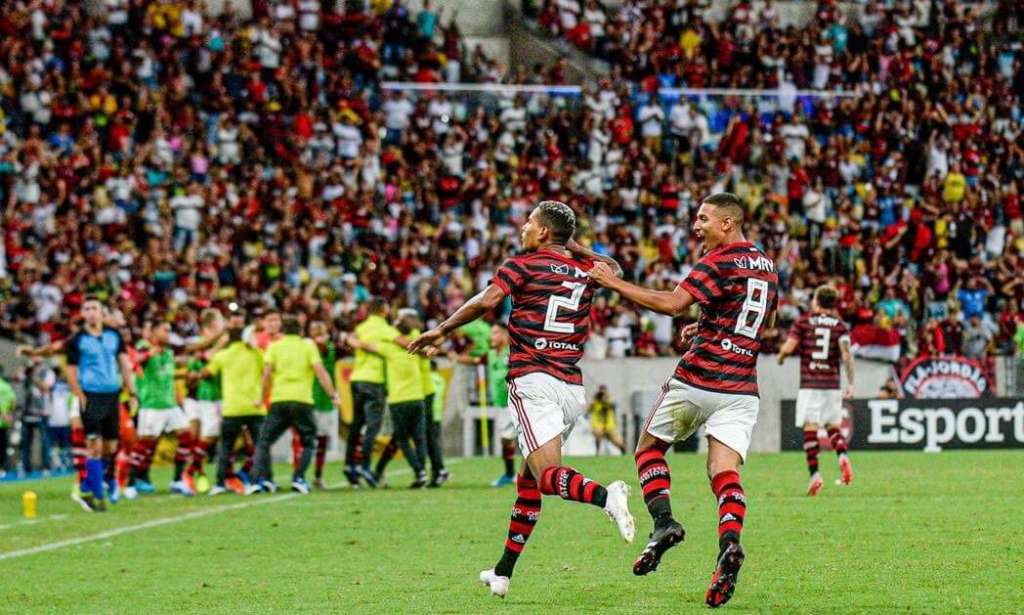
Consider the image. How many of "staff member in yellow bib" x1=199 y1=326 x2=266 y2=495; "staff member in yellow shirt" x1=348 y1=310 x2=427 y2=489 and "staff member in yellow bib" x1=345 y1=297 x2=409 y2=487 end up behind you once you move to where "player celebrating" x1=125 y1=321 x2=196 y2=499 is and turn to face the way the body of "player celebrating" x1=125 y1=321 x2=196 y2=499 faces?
0

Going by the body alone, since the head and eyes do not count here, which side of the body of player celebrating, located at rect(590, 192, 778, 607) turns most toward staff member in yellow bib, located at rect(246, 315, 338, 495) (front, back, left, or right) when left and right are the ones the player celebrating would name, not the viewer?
front

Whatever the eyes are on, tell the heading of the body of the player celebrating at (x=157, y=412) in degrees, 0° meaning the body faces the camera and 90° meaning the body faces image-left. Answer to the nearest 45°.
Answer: approximately 315°

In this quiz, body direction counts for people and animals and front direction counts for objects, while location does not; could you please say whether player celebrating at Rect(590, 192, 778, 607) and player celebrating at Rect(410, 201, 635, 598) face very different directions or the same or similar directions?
same or similar directions

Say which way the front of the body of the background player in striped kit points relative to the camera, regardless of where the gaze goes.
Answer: away from the camera

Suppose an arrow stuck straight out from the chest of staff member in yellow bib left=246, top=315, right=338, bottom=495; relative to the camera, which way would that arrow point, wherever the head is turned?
away from the camera

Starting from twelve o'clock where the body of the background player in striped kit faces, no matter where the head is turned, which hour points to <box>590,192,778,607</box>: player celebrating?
The player celebrating is roughly at 6 o'clock from the background player in striped kit.

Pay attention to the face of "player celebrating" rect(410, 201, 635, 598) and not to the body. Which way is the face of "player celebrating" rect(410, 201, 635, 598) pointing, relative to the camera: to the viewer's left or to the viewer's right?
to the viewer's left

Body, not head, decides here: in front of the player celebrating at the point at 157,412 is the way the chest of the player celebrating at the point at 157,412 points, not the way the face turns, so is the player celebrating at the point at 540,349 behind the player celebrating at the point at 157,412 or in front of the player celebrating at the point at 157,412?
in front

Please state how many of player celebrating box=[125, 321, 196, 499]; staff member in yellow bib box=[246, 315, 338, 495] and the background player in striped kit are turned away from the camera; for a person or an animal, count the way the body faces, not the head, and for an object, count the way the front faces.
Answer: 2

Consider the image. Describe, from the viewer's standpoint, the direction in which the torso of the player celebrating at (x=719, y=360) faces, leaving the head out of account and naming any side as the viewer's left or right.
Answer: facing away from the viewer and to the left of the viewer

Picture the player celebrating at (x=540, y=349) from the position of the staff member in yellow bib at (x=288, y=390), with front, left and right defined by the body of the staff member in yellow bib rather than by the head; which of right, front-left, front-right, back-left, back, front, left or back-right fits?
back
